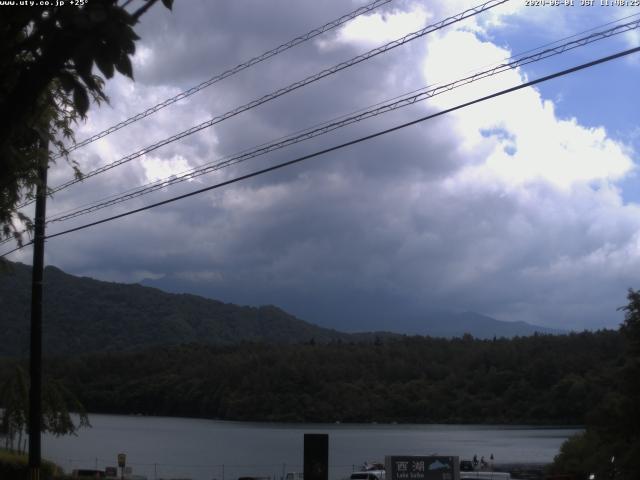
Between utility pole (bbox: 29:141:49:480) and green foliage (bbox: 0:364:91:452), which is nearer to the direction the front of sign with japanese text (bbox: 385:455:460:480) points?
the utility pole

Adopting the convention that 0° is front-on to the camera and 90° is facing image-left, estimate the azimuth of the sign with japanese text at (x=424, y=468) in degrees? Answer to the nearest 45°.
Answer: approximately 0°

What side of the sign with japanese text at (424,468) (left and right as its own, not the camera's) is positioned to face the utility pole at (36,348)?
right

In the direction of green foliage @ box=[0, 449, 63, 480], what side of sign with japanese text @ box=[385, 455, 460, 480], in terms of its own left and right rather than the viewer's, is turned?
right

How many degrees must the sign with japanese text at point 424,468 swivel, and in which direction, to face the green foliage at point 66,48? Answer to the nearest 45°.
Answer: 0° — it already faces it
